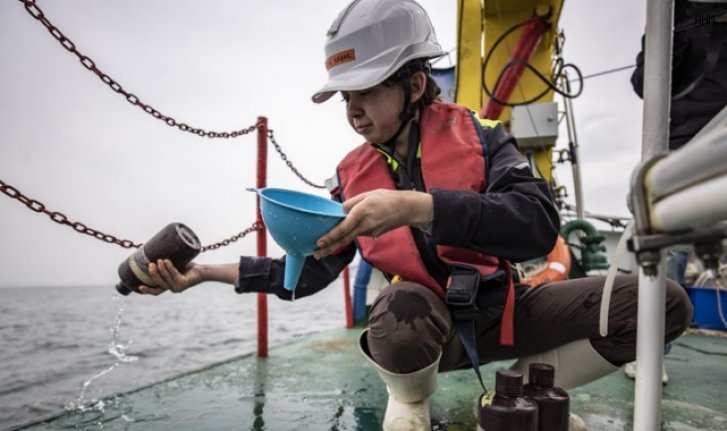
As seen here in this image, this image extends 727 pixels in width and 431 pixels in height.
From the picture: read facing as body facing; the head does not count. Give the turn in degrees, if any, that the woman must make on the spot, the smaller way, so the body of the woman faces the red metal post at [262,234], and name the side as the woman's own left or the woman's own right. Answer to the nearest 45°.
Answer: approximately 90° to the woman's own right

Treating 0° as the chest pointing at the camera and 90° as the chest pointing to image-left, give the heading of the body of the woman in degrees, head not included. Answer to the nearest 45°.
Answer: approximately 45°

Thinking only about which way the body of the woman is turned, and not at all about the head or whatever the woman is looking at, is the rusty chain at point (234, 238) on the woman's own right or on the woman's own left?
on the woman's own right

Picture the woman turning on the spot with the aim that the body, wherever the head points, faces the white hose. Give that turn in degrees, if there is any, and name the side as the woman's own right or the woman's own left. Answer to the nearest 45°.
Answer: approximately 90° to the woman's own left

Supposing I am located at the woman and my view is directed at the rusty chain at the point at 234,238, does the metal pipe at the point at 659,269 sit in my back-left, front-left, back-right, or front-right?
back-left

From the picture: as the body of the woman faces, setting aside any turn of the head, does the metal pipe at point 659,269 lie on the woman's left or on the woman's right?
on the woman's left
